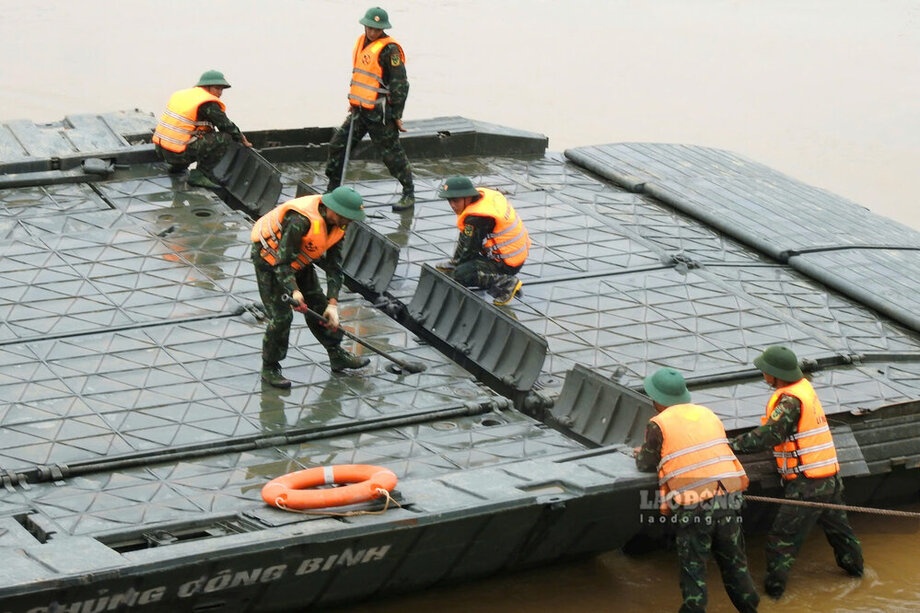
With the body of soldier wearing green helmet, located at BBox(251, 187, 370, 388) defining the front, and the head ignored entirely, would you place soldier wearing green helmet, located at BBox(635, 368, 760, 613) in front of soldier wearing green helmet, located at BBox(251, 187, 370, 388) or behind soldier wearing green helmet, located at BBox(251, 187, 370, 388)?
in front

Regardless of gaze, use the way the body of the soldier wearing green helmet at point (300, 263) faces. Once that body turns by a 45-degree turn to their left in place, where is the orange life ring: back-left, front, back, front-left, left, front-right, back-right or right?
right

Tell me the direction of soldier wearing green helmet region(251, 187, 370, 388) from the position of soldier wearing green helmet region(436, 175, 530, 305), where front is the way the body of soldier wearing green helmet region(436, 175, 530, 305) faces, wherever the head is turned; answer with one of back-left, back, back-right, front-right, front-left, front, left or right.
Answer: front-left

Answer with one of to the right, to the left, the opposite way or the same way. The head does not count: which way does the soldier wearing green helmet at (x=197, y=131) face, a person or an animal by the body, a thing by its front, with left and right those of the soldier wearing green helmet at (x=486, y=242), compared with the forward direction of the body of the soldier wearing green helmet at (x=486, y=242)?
the opposite way

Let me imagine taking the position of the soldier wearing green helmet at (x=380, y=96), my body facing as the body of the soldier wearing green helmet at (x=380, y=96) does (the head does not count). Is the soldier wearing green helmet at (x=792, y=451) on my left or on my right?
on my left

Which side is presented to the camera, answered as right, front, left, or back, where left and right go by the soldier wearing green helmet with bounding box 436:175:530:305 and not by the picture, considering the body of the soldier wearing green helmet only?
left

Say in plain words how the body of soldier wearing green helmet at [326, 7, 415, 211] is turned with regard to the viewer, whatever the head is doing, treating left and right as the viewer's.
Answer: facing the viewer and to the left of the viewer

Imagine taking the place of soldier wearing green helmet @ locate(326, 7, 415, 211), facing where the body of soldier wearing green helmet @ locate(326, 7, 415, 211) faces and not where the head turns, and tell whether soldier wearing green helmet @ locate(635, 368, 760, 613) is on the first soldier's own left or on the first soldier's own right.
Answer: on the first soldier's own left

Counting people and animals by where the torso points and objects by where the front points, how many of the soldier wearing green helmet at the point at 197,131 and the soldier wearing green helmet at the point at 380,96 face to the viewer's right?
1

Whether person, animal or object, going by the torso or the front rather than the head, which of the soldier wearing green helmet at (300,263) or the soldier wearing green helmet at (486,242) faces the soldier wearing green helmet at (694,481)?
the soldier wearing green helmet at (300,263)

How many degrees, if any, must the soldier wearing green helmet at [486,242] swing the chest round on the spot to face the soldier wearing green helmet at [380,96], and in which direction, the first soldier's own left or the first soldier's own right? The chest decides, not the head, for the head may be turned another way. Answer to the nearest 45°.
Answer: approximately 45° to the first soldier's own right

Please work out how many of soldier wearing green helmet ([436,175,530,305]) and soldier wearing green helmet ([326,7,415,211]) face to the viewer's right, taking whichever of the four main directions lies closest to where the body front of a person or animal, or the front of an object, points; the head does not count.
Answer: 0

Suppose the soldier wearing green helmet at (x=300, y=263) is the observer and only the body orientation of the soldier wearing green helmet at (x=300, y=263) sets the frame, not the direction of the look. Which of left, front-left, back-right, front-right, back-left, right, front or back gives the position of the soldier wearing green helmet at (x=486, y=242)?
left

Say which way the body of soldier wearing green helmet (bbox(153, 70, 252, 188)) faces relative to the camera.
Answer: to the viewer's right
